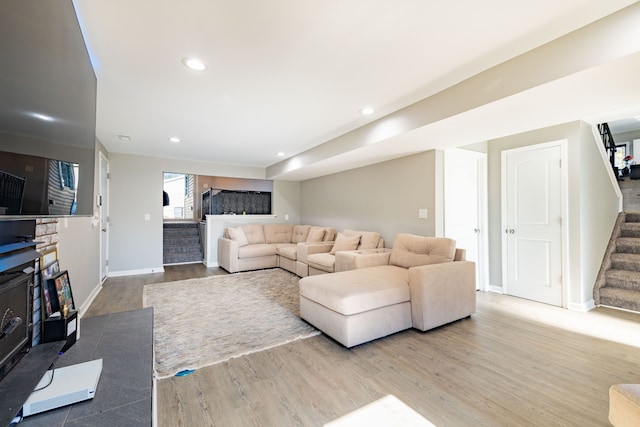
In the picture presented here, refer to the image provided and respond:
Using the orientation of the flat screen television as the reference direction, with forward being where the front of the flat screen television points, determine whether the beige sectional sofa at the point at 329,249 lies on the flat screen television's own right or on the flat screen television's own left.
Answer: on the flat screen television's own left

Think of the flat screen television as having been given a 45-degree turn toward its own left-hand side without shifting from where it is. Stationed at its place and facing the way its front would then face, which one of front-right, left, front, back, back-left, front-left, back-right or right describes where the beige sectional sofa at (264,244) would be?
front-left

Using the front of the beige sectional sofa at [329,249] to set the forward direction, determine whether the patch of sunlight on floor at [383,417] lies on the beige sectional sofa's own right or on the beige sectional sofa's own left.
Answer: on the beige sectional sofa's own left

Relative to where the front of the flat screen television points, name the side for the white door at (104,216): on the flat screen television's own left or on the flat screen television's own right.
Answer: on the flat screen television's own left

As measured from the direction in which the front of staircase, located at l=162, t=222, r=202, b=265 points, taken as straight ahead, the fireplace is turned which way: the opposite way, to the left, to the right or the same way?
to the left

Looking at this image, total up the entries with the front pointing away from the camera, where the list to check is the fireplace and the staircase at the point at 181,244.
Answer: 0

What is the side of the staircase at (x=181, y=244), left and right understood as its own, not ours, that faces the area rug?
front

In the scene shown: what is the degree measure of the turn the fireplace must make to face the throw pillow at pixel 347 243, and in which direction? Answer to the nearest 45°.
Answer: approximately 45° to its left

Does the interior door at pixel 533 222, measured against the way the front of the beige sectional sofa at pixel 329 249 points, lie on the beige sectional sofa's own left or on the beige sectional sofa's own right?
on the beige sectional sofa's own left

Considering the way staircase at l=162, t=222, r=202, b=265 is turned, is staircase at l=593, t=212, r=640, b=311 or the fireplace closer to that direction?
the fireplace
